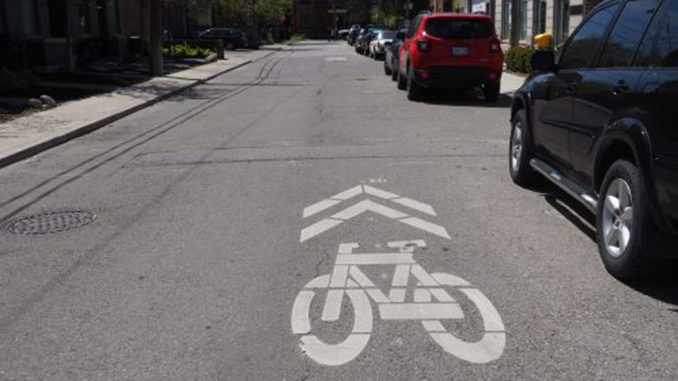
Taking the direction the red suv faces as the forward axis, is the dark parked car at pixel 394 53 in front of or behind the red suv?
in front

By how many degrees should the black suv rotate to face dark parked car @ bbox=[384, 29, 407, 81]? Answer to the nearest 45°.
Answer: approximately 45° to its right

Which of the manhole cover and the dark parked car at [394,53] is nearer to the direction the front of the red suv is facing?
the dark parked car

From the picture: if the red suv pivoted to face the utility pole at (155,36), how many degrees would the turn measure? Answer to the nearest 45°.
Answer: approximately 45° to its left

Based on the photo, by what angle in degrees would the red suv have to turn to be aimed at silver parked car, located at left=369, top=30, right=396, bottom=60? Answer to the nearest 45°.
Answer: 0° — it already faces it

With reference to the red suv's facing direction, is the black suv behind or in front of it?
behind

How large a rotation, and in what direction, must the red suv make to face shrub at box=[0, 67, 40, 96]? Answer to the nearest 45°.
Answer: approximately 90° to its left

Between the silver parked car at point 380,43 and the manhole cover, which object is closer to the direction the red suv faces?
the silver parked car

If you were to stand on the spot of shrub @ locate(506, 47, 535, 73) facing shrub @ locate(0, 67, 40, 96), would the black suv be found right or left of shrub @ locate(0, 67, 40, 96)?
left

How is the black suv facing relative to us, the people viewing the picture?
facing away from the viewer and to the left of the viewer

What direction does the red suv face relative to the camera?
away from the camera

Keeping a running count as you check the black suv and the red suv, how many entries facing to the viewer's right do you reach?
0

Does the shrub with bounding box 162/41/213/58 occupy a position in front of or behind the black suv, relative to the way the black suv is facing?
in front
